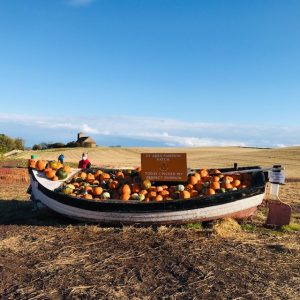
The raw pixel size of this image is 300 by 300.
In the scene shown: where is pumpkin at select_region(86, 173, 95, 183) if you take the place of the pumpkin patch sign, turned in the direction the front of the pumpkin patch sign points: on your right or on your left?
on your right

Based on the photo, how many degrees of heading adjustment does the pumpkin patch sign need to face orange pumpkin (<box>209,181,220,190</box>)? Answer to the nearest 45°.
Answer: approximately 90° to its left

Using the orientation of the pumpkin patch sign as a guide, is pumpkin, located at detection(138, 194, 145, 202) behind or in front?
in front

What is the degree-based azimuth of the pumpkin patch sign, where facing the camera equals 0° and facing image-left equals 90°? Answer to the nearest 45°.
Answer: approximately 0°

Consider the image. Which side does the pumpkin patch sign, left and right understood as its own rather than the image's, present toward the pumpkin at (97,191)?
right

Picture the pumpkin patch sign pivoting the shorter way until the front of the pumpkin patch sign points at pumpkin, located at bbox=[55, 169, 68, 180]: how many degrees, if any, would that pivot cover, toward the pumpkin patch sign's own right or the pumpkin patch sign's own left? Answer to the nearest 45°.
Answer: approximately 90° to the pumpkin patch sign's own right

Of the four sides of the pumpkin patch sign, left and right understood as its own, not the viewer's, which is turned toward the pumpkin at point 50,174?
right

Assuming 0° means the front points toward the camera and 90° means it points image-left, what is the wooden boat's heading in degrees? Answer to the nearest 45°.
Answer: approximately 90°

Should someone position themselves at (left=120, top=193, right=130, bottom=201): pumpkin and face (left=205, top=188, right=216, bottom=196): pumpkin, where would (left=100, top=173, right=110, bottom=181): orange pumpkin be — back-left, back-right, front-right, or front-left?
back-left

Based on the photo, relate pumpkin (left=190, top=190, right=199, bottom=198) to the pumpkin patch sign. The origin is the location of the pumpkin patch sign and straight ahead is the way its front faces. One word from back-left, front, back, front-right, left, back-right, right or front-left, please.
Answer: front-left

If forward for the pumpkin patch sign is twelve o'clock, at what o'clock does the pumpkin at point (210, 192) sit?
The pumpkin is roughly at 10 o'clock from the pumpkin patch sign.
